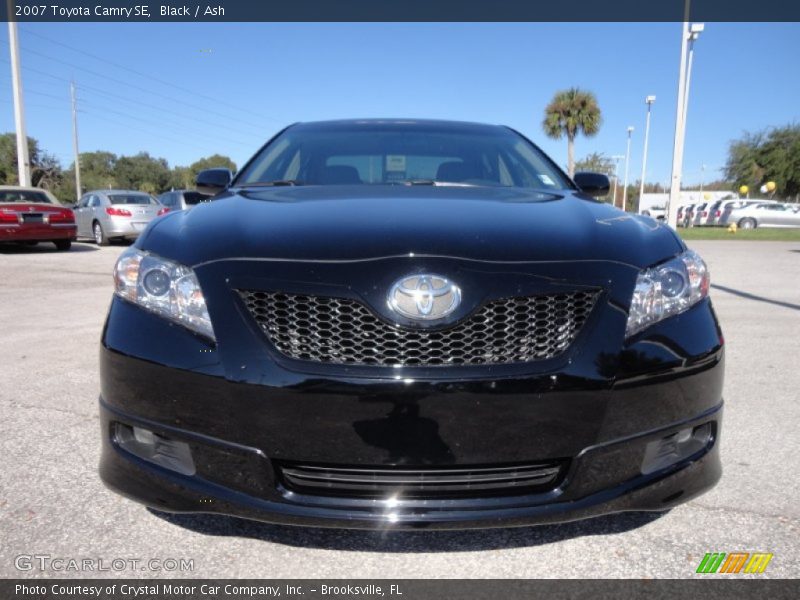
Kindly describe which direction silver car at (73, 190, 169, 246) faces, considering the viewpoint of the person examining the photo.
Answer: facing away from the viewer and to the left of the viewer

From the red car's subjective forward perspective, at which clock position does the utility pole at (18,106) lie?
The utility pole is roughly at 12 o'clock from the red car.

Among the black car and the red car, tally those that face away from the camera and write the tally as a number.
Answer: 1

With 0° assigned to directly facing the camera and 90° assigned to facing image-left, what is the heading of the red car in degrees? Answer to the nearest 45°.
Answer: approximately 180°

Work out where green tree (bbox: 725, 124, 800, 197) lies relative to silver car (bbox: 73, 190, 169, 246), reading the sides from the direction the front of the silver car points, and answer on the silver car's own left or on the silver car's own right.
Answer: on the silver car's own right

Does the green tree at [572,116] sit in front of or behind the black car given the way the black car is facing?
behind

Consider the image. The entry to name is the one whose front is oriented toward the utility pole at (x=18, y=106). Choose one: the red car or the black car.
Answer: the red car
